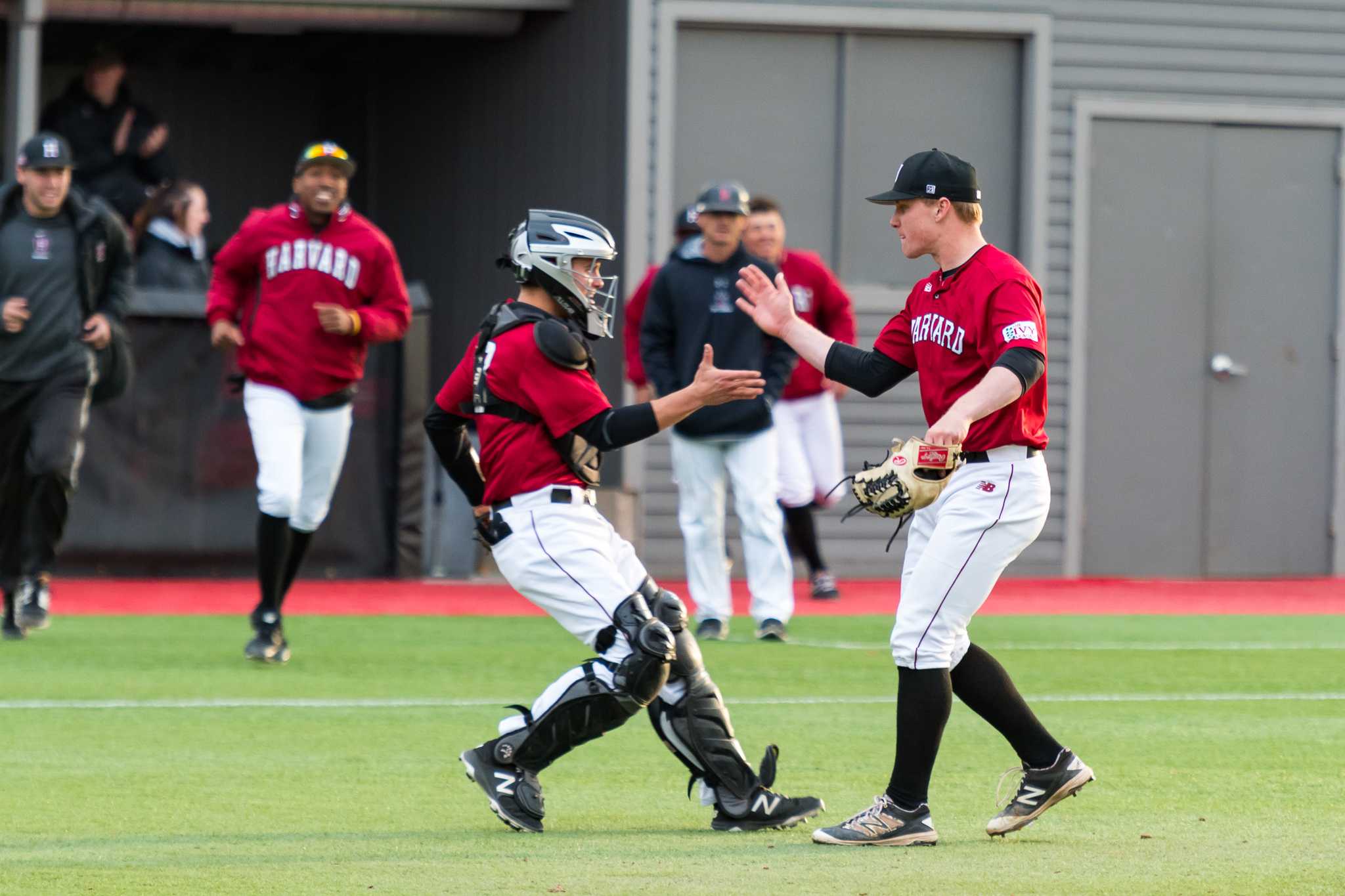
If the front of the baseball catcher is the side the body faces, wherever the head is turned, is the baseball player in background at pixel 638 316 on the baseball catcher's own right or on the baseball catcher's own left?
on the baseball catcher's own left

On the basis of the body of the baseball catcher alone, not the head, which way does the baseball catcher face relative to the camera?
to the viewer's right
